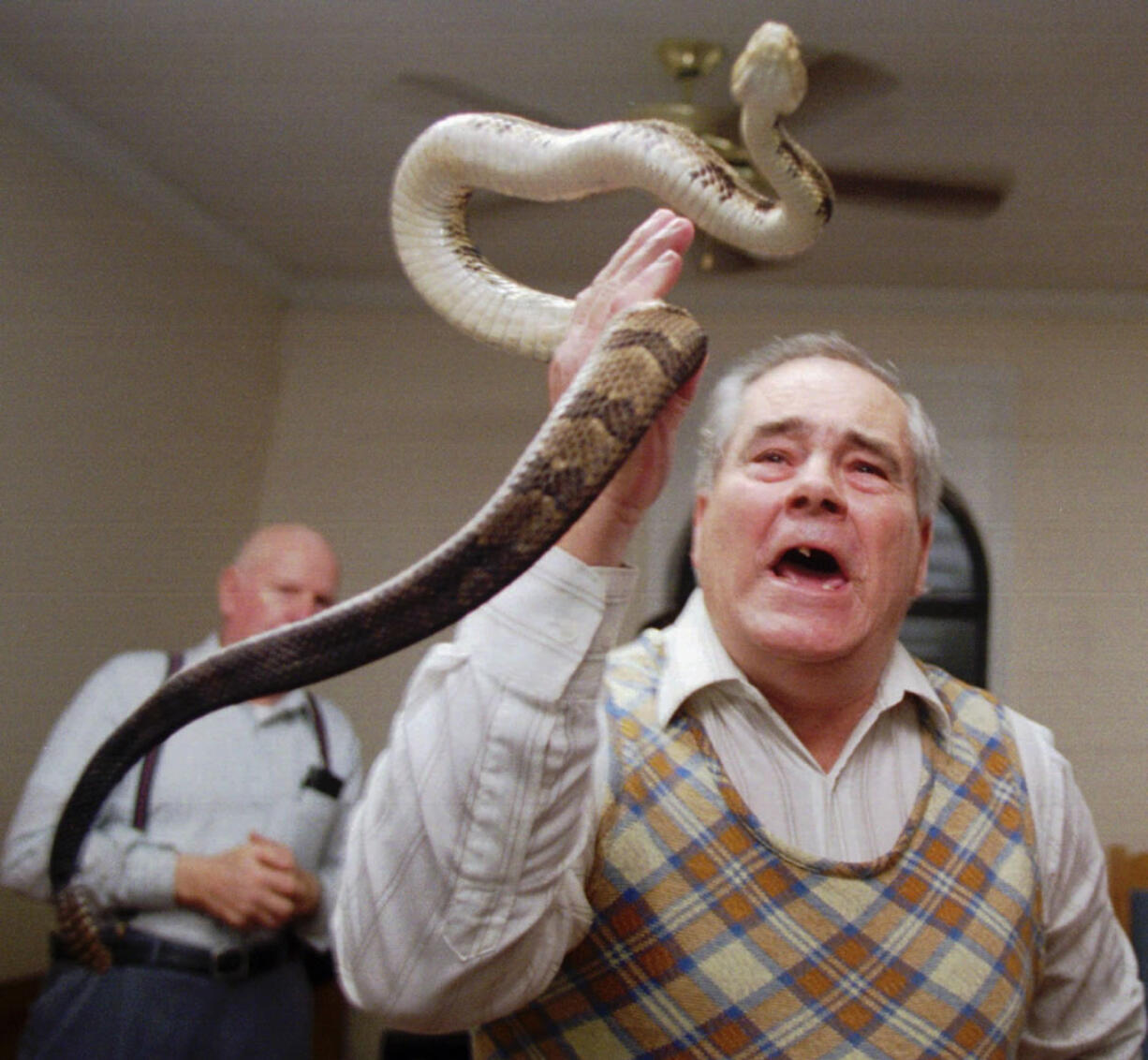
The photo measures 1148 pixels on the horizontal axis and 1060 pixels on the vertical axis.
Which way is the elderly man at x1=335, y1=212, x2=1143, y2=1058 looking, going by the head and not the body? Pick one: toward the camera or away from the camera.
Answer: toward the camera

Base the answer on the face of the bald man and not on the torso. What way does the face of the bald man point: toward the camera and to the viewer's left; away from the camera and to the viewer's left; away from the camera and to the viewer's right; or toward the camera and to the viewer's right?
toward the camera and to the viewer's right

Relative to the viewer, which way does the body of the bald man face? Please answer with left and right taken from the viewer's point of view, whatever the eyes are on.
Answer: facing the viewer and to the right of the viewer

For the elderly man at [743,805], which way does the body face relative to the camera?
toward the camera

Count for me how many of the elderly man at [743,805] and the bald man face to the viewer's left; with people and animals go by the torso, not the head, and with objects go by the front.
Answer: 0
